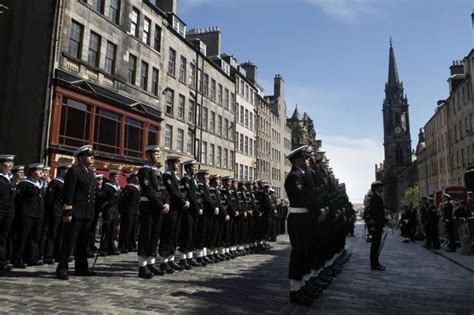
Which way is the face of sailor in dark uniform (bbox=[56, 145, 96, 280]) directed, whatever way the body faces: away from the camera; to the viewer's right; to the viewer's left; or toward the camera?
to the viewer's right

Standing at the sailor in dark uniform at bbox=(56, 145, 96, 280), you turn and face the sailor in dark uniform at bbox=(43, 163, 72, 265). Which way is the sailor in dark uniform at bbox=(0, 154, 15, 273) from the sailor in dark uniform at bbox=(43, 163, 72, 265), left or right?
left

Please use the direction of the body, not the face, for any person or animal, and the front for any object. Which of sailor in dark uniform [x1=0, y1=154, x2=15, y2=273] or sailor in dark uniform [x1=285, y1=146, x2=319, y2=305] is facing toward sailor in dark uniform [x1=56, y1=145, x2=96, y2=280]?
sailor in dark uniform [x1=0, y1=154, x2=15, y2=273]

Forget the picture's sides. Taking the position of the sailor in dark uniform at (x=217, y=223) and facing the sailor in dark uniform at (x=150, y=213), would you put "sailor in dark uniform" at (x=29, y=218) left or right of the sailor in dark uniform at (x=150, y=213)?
right

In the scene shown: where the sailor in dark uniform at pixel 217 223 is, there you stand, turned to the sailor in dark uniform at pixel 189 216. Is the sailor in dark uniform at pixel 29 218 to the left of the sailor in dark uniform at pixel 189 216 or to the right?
right

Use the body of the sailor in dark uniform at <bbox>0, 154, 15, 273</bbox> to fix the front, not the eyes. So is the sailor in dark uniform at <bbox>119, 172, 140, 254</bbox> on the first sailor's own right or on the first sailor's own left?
on the first sailor's own left
